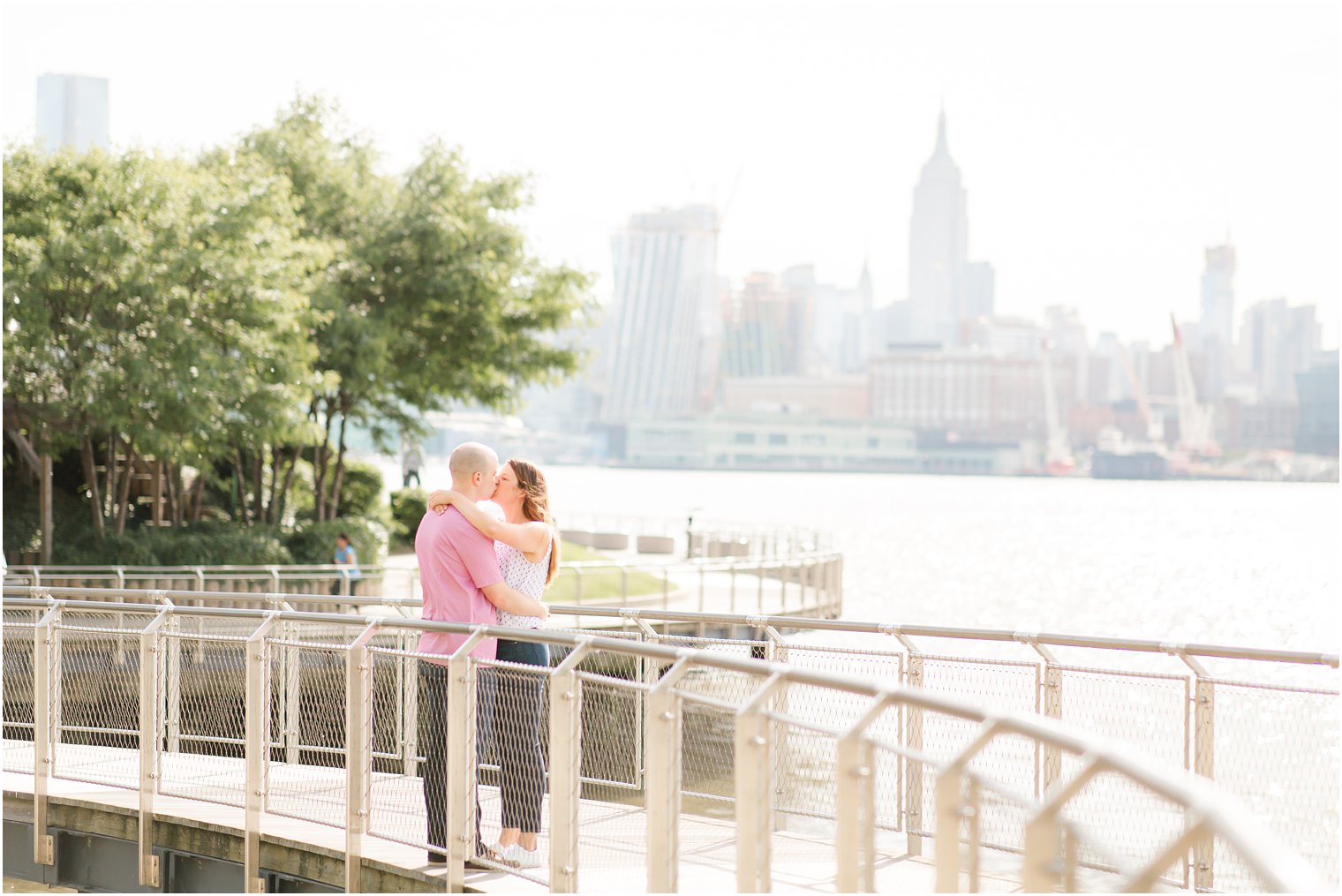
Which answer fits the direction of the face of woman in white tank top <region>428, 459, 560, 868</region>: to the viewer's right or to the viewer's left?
to the viewer's left

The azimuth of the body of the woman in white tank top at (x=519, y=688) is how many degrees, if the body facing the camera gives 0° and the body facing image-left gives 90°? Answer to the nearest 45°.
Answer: approximately 90°

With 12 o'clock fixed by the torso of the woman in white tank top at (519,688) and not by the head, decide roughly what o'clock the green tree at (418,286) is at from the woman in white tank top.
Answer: The green tree is roughly at 3 o'clock from the woman in white tank top.

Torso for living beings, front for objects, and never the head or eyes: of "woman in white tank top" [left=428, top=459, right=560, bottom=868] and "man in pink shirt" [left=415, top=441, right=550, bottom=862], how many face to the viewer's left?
1

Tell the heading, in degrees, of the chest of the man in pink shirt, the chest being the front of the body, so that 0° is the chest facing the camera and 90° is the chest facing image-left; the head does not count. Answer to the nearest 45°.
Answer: approximately 225°

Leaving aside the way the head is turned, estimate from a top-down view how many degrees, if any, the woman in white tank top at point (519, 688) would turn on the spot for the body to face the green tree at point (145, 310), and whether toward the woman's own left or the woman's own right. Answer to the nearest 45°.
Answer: approximately 90° to the woman's own right

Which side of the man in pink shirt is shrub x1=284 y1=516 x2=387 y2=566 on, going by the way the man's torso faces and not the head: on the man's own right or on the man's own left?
on the man's own left

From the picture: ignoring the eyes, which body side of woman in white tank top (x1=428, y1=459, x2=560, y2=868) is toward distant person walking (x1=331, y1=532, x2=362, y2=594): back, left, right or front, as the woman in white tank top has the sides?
right

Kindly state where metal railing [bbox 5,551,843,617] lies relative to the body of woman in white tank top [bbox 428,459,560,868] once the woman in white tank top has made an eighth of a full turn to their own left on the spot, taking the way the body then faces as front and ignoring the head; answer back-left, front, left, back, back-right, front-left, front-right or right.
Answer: back-right
